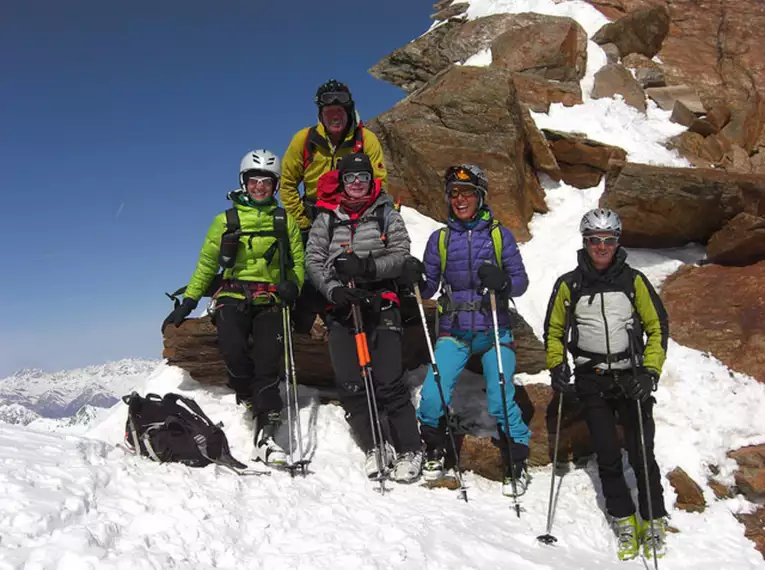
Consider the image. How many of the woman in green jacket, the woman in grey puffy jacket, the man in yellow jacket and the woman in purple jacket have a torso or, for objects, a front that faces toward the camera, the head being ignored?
4

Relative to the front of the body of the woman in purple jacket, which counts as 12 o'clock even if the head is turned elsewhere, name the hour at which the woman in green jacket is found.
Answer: The woman in green jacket is roughly at 3 o'clock from the woman in purple jacket.

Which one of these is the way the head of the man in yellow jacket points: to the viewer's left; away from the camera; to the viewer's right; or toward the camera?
toward the camera

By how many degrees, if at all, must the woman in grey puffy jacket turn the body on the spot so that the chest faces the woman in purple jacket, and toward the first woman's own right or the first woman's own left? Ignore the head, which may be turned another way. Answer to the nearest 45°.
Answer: approximately 90° to the first woman's own left

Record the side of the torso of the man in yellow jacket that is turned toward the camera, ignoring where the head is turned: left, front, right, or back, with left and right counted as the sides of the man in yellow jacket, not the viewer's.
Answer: front

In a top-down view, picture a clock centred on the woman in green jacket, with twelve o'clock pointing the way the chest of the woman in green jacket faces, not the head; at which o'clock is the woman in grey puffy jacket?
The woman in grey puffy jacket is roughly at 10 o'clock from the woman in green jacket.

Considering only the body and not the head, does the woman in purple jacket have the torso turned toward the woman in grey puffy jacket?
no

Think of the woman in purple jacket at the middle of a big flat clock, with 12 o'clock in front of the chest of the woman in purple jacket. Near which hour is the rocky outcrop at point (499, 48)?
The rocky outcrop is roughly at 6 o'clock from the woman in purple jacket.

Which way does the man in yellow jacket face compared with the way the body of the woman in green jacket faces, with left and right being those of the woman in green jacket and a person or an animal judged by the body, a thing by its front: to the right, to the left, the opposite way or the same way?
the same way

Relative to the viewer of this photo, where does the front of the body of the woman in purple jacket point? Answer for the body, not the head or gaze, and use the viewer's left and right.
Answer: facing the viewer

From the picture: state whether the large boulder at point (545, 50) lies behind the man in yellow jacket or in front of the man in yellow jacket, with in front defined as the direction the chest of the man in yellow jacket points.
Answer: behind

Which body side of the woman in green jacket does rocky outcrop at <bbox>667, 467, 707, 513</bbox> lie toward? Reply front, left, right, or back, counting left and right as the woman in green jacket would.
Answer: left

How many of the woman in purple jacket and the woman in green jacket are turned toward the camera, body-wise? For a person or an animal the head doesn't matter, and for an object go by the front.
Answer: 2

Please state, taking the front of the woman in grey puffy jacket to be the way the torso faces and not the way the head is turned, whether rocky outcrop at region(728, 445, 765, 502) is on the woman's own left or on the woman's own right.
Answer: on the woman's own left

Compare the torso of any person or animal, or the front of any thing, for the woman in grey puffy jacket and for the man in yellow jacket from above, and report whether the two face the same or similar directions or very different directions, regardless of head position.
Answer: same or similar directions
